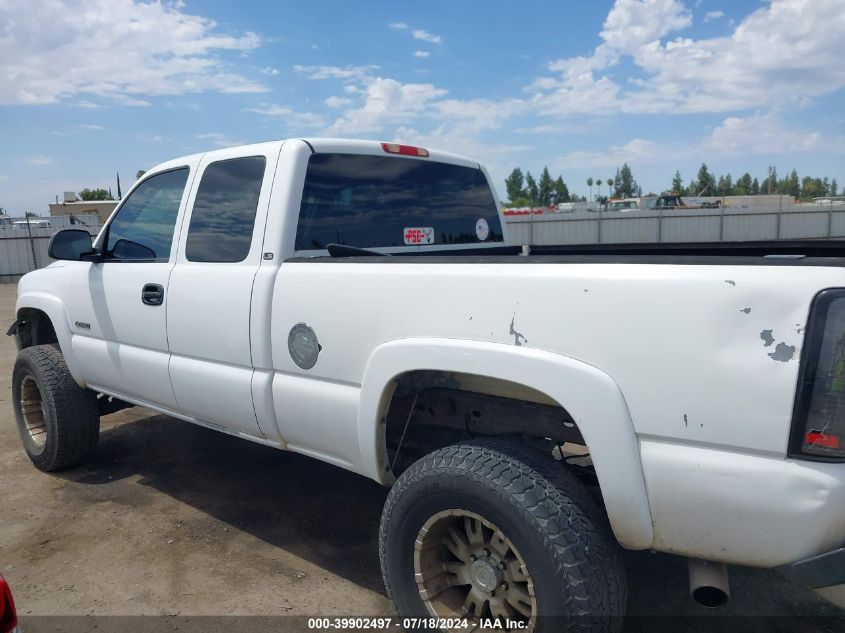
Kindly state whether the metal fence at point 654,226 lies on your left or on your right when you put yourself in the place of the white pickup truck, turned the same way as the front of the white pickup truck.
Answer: on your right

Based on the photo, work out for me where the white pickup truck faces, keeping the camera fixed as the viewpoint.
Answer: facing away from the viewer and to the left of the viewer
